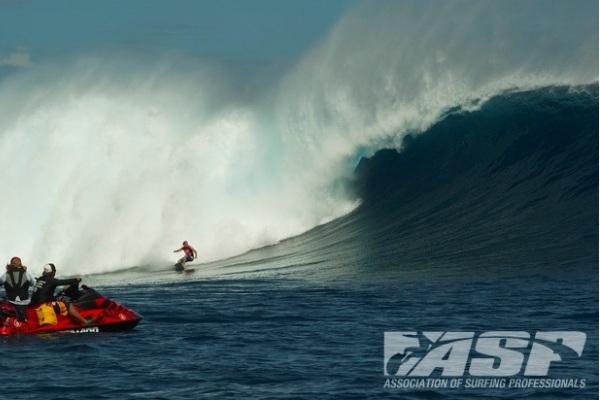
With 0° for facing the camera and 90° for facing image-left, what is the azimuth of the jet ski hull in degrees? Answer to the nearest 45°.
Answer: approximately 270°
